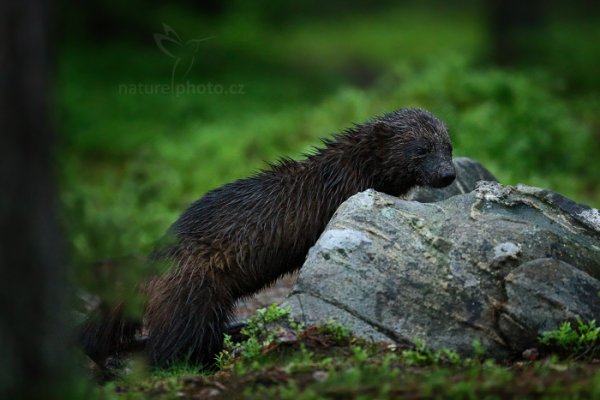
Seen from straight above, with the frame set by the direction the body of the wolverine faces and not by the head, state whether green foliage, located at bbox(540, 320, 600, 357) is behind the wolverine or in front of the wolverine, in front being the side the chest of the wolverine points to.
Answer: in front

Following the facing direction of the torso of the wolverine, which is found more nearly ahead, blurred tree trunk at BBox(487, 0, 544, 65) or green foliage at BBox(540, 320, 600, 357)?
the green foliage

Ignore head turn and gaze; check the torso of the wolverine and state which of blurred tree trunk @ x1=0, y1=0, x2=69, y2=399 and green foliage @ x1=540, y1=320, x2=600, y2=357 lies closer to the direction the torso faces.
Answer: the green foliage

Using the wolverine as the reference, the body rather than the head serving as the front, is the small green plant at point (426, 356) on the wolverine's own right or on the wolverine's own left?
on the wolverine's own right

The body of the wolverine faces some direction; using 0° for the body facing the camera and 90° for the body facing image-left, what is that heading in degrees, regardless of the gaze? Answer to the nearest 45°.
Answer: approximately 270°

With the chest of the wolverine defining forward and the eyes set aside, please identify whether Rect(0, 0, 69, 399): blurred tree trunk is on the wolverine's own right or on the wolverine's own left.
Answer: on the wolverine's own right

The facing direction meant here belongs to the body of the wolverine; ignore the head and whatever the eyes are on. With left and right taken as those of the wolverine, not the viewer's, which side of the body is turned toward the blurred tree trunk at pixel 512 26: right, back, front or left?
left

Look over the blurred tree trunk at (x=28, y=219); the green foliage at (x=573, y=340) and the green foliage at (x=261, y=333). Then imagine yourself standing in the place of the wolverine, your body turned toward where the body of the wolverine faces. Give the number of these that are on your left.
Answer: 0

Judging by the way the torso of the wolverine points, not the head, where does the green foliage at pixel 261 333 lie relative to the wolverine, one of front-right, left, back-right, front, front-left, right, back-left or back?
right

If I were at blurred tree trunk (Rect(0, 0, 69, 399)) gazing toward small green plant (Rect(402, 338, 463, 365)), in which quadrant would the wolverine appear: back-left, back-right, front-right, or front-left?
front-left
